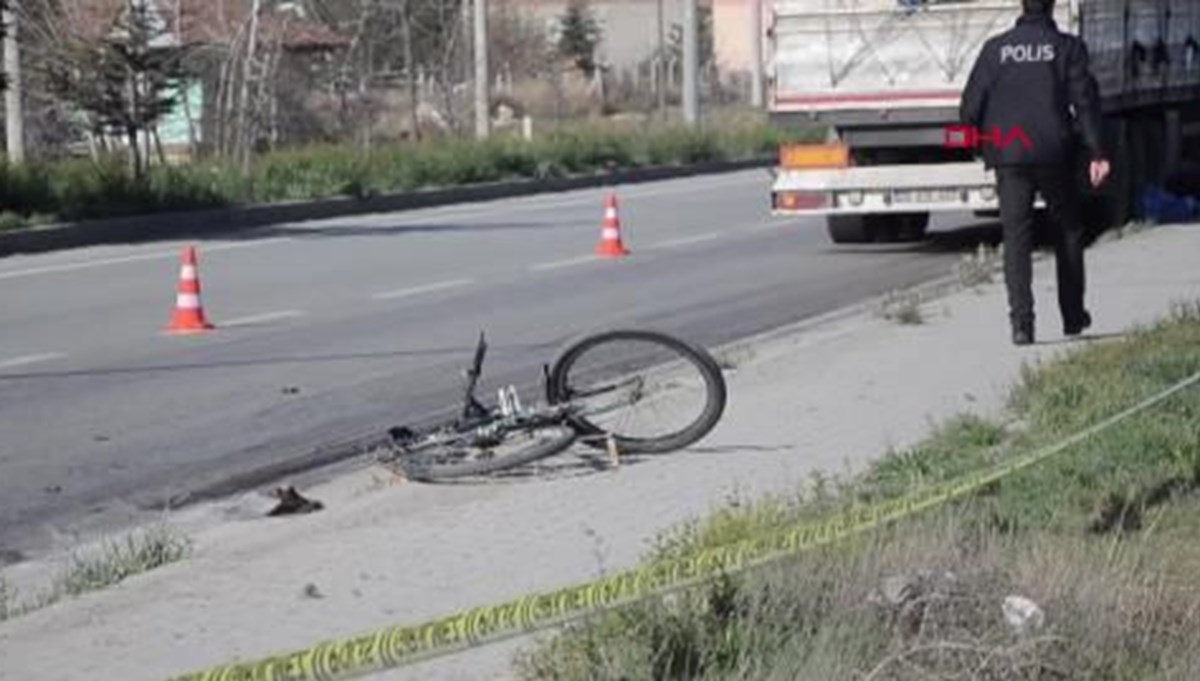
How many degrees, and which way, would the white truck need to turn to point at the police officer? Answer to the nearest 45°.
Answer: approximately 135° to its right

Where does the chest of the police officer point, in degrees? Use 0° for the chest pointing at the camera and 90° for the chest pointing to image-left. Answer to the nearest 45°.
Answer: approximately 180°

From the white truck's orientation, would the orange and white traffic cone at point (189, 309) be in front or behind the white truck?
behind

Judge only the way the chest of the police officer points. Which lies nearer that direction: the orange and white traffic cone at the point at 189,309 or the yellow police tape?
the orange and white traffic cone

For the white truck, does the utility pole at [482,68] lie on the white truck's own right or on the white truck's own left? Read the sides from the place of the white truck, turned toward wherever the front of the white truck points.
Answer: on the white truck's own left

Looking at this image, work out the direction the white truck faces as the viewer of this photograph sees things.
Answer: facing away from the viewer and to the right of the viewer

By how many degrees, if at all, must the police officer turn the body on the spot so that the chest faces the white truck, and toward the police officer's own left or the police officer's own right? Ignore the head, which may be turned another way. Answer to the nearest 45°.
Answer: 0° — they already face it

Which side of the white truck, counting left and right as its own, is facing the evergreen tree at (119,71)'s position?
left

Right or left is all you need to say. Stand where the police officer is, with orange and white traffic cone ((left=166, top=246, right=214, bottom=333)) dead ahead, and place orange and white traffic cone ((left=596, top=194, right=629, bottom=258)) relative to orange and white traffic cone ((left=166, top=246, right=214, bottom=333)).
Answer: right

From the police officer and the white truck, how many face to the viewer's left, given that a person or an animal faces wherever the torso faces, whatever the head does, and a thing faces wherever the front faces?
0

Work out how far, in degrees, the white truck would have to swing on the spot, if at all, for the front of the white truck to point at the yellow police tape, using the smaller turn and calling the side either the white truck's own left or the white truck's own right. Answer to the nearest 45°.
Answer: approximately 135° to the white truck's own right
